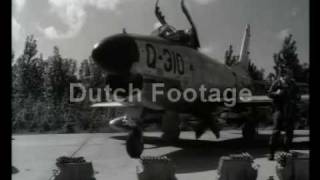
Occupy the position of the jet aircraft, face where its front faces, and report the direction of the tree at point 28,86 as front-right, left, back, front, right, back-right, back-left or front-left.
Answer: right

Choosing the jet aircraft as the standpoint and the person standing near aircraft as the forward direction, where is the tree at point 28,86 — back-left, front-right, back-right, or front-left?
back-left

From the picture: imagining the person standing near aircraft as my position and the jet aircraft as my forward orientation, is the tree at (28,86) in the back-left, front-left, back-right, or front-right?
front-right

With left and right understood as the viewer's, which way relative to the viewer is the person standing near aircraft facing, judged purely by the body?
facing the viewer and to the left of the viewer

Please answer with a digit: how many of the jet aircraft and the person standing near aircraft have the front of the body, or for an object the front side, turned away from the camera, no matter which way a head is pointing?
0

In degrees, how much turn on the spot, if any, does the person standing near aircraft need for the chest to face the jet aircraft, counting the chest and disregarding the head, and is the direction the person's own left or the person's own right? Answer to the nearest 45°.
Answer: approximately 45° to the person's own right

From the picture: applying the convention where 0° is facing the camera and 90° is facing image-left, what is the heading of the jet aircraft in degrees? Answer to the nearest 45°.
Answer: approximately 45°

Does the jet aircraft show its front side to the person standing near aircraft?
no

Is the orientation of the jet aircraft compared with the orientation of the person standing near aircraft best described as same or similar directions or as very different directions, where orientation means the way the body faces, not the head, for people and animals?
same or similar directions

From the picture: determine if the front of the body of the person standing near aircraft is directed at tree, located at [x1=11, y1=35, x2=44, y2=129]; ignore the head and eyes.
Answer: no
